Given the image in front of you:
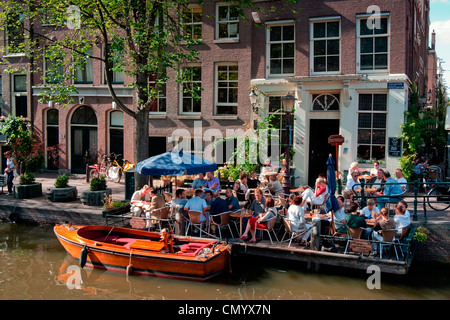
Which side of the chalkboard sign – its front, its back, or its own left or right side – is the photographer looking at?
front

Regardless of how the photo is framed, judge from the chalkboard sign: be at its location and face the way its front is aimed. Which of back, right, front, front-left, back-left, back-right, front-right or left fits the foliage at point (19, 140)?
right

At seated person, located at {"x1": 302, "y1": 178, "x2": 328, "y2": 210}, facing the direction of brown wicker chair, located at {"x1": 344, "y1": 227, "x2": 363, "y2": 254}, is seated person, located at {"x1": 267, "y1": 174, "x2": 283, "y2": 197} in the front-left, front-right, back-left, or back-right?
back-right

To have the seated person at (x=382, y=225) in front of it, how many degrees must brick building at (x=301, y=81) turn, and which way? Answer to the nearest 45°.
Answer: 0° — it already faces them

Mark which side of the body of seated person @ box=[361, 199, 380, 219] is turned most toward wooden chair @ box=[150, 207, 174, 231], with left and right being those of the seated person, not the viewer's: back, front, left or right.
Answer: right

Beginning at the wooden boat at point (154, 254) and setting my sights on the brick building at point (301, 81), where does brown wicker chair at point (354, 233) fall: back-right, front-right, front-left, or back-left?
front-right

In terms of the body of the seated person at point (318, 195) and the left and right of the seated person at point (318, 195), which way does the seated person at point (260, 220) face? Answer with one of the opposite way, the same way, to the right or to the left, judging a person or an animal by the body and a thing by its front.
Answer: the same way

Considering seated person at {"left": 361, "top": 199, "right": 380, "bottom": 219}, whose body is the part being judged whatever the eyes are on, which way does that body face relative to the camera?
toward the camera
